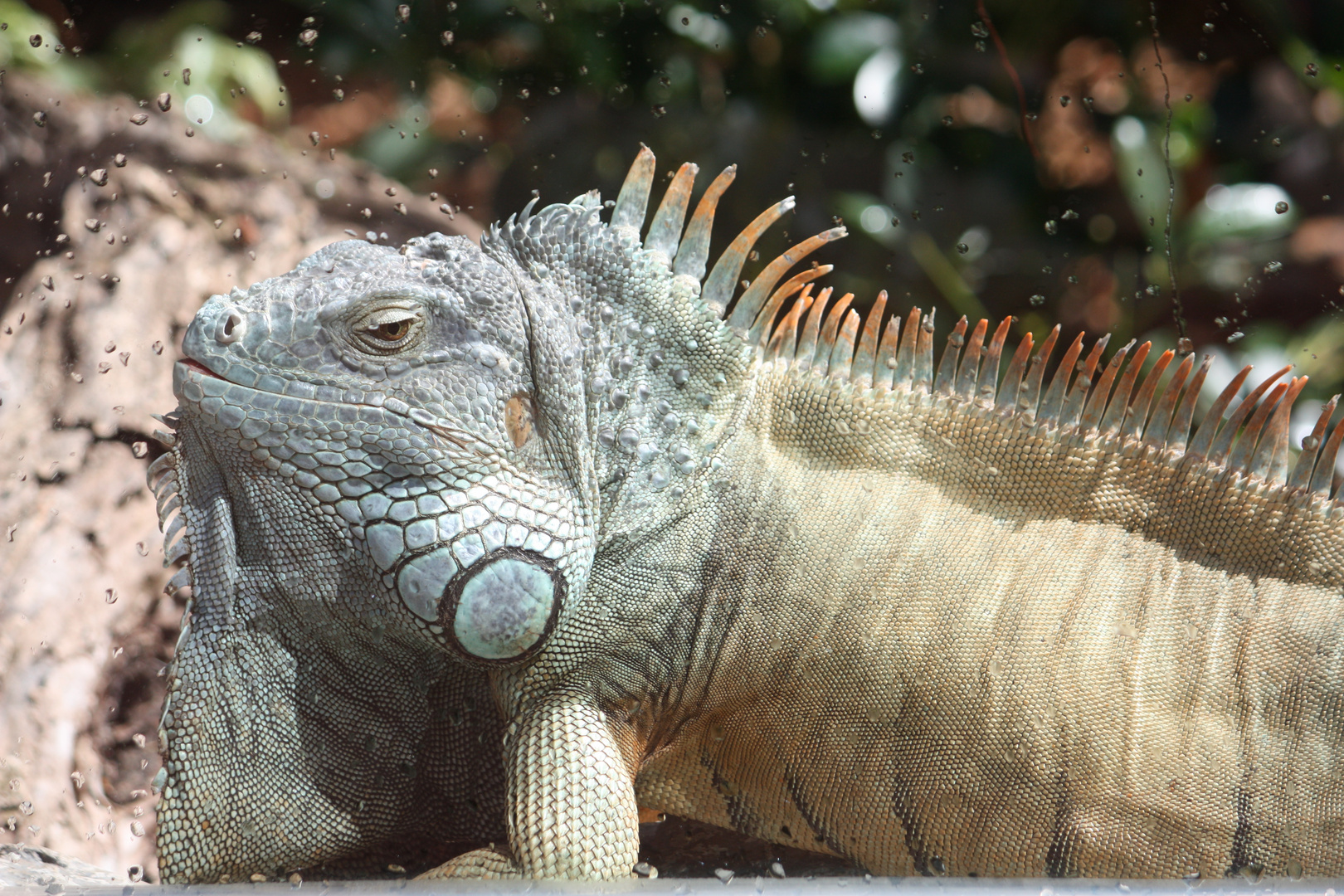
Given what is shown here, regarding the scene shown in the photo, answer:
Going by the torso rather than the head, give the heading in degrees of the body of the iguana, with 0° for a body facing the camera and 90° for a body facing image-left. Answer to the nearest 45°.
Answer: approximately 90°

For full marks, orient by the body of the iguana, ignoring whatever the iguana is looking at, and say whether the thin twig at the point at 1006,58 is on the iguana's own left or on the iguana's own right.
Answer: on the iguana's own right
